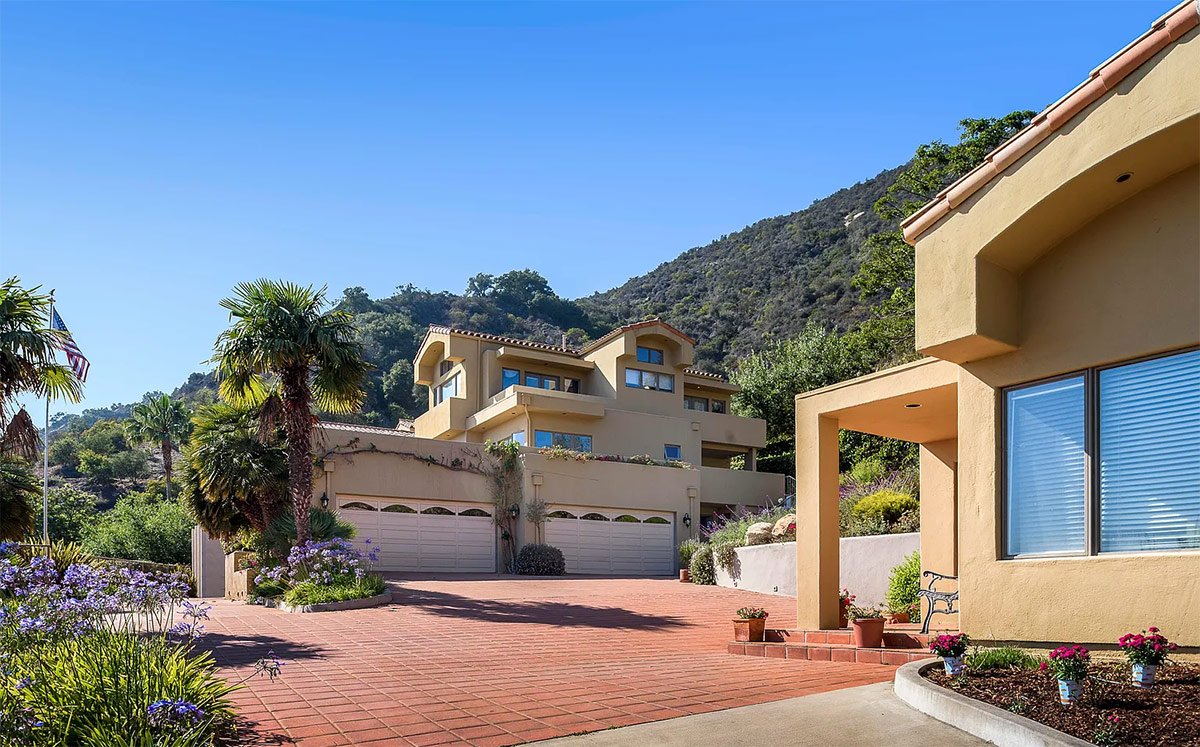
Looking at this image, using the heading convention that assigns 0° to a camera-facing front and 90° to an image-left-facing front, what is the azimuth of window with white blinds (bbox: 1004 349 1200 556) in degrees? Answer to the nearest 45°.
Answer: approximately 45°

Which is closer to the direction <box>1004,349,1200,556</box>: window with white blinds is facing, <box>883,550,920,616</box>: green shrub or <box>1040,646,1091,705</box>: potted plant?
the potted plant

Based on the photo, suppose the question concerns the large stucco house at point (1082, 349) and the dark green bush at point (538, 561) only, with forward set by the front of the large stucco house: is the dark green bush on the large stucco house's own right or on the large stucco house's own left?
on the large stucco house's own right

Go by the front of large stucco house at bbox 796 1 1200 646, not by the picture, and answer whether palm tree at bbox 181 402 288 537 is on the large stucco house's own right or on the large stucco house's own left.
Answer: on the large stucco house's own right

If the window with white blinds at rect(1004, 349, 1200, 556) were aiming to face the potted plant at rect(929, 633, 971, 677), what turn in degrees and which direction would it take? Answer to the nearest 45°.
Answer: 0° — it already faces it

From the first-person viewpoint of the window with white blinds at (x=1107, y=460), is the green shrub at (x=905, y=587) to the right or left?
on its right
